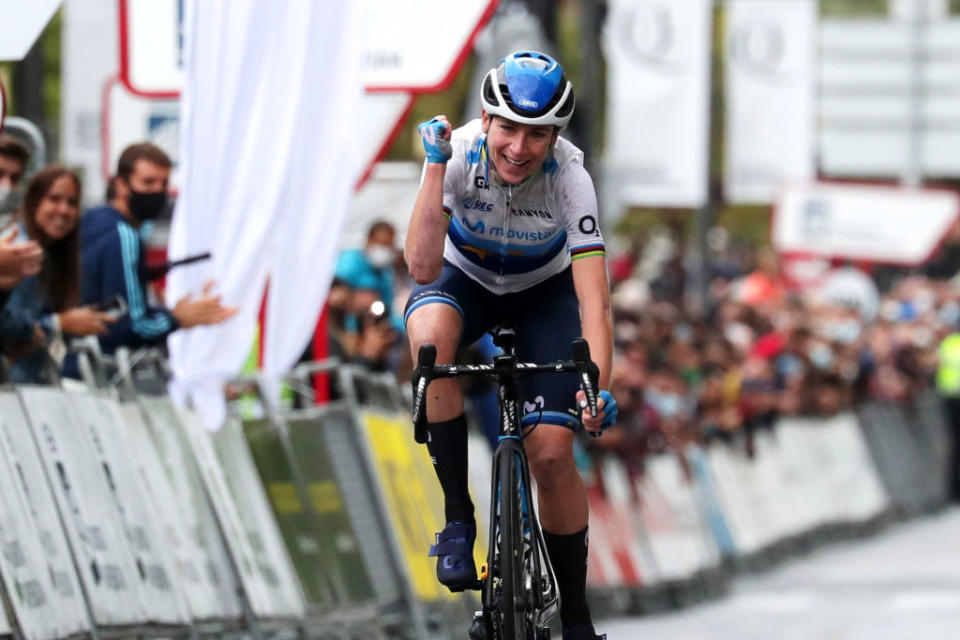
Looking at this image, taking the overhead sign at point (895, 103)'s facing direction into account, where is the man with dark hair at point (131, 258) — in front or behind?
in front

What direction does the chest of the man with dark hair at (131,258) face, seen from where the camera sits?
to the viewer's right

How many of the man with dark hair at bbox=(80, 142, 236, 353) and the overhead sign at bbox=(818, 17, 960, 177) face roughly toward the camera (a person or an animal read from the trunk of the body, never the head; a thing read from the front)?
1
